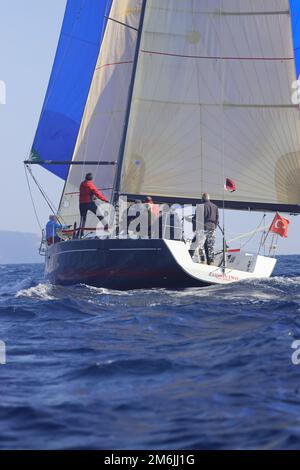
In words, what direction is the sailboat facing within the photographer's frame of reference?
facing away from the viewer and to the left of the viewer

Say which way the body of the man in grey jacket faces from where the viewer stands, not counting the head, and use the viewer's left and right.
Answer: facing away from the viewer and to the left of the viewer
